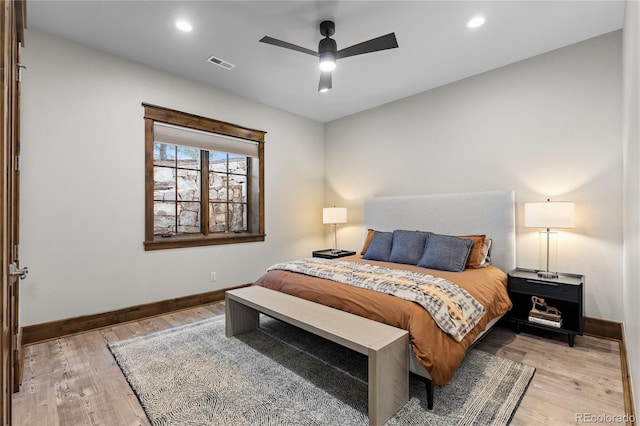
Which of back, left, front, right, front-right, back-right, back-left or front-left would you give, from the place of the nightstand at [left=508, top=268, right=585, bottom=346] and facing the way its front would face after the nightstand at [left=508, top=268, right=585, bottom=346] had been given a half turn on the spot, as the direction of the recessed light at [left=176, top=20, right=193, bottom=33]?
back

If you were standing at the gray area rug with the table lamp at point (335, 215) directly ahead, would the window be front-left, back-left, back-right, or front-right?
front-left

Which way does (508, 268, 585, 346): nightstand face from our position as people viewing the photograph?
facing the viewer and to the left of the viewer

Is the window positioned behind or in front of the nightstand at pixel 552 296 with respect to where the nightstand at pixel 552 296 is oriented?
in front

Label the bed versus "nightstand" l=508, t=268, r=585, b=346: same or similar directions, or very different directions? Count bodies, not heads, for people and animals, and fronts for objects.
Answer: same or similar directions

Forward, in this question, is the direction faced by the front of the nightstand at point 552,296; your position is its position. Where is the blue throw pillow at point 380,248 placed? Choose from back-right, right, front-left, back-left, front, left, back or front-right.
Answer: front-right

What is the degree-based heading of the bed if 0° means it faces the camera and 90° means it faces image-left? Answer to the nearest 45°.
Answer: approximately 45°

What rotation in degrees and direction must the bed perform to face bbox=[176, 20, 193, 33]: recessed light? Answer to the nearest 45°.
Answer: approximately 45° to its right

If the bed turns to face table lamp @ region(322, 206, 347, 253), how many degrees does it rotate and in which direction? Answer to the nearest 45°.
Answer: approximately 90° to its right

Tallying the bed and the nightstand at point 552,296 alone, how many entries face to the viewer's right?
0
